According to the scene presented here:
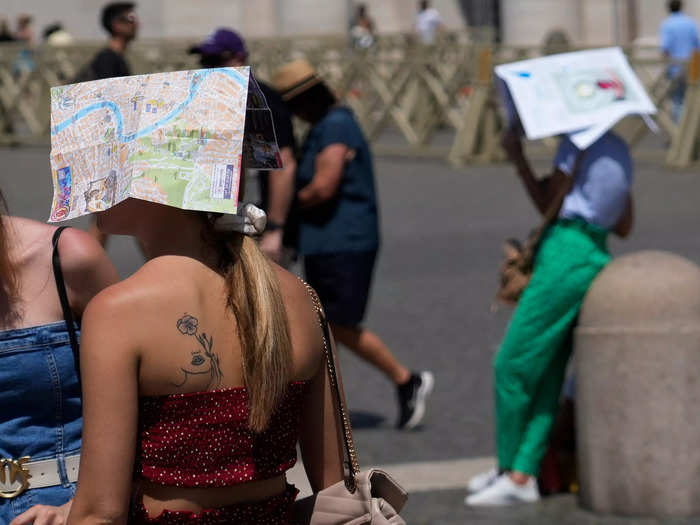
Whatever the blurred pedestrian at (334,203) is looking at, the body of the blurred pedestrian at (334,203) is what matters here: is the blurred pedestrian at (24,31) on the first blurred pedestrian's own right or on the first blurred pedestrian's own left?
on the first blurred pedestrian's own right

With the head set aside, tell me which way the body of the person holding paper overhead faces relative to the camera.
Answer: to the viewer's left

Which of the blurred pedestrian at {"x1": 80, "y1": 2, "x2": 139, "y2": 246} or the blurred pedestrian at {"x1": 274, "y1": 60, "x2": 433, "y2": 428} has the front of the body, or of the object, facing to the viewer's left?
the blurred pedestrian at {"x1": 274, "y1": 60, "x2": 433, "y2": 428}

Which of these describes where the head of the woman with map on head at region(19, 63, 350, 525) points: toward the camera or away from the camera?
away from the camera

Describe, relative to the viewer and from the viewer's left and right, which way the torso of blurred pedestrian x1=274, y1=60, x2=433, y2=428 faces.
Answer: facing to the left of the viewer

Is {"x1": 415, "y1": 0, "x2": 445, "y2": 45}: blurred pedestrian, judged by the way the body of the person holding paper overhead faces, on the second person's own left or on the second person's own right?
on the second person's own right
